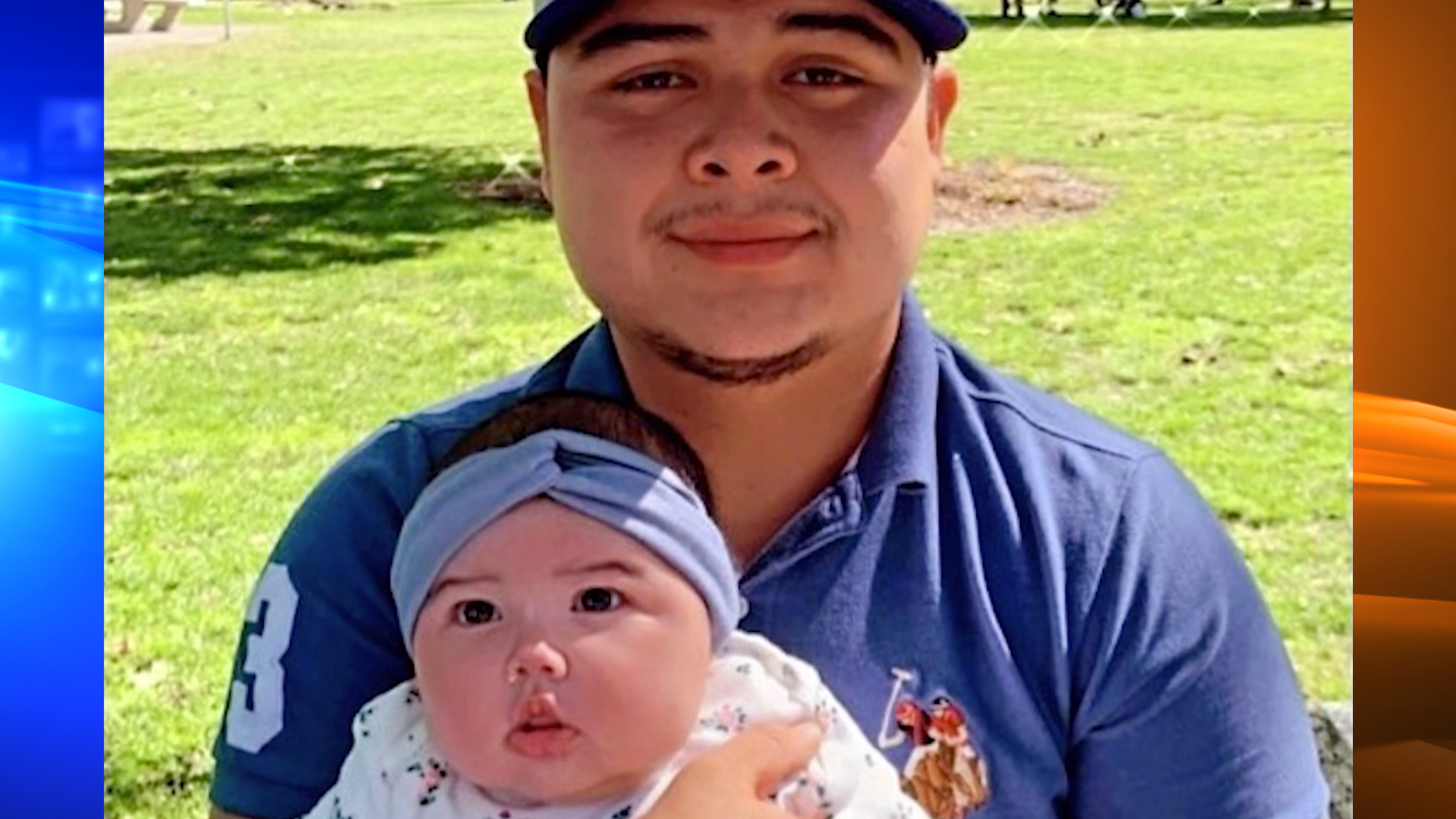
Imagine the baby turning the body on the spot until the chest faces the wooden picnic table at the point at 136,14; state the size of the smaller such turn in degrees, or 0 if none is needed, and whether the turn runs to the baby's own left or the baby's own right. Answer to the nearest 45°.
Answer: approximately 135° to the baby's own right

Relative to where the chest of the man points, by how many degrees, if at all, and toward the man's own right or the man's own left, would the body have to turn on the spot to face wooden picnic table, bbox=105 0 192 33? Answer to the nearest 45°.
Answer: approximately 135° to the man's own right

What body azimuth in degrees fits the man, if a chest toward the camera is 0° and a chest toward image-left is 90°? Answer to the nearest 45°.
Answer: approximately 0°

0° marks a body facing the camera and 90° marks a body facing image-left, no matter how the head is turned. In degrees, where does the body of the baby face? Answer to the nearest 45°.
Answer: approximately 0°
